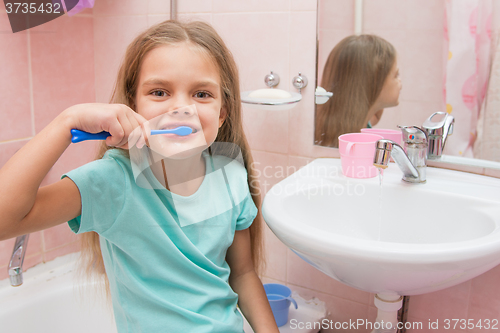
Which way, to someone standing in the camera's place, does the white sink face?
facing the viewer and to the left of the viewer

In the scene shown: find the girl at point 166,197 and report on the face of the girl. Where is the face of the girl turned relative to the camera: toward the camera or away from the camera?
toward the camera

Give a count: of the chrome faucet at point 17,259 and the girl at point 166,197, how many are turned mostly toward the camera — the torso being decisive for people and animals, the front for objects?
2

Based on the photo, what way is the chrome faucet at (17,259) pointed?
toward the camera
